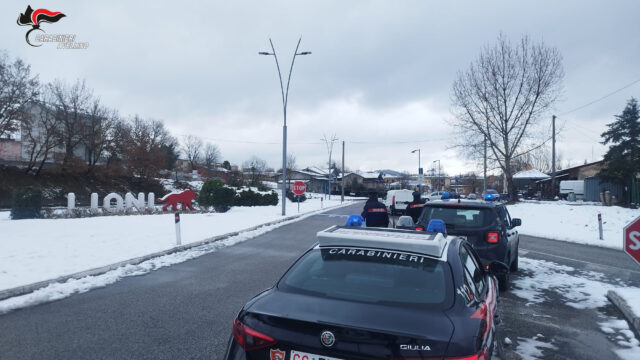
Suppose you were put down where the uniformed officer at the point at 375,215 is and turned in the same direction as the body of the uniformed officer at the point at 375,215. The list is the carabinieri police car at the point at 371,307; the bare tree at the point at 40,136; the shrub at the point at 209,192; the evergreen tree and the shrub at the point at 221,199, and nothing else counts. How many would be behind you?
1

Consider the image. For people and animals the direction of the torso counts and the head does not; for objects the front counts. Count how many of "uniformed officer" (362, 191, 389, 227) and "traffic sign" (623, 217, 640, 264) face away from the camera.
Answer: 1

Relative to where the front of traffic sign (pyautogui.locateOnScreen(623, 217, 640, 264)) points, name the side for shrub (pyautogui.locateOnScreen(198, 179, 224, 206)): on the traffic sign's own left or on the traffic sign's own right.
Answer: on the traffic sign's own right

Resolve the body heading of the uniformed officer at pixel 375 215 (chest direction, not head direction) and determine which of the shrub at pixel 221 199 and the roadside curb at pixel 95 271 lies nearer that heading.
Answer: the shrub

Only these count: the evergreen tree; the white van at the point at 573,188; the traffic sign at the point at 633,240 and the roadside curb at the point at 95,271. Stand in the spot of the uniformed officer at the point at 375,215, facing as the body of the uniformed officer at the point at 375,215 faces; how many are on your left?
1

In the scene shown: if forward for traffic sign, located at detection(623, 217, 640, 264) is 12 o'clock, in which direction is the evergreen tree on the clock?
The evergreen tree is roughly at 6 o'clock from the traffic sign.

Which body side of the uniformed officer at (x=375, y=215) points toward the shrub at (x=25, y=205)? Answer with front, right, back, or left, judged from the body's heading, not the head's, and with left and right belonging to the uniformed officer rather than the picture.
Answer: left

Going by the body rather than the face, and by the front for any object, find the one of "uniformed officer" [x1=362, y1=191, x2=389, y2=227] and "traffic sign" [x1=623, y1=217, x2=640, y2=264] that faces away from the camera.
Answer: the uniformed officer

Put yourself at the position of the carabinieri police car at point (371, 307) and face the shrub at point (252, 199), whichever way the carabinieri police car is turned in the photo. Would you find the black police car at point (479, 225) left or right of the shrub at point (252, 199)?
right

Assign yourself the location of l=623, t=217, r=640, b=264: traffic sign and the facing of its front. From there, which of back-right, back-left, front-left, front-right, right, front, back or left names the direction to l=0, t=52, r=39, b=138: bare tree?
right

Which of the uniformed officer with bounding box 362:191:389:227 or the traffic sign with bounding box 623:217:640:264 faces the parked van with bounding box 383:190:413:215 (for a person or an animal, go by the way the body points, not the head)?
the uniformed officer

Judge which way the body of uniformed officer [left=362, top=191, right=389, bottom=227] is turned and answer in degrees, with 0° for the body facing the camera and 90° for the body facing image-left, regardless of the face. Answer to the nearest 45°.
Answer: approximately 180°

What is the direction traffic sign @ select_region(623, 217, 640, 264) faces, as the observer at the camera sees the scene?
facing the viewer

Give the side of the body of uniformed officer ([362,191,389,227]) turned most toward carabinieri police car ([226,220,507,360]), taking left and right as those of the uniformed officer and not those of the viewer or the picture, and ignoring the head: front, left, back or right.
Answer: back
